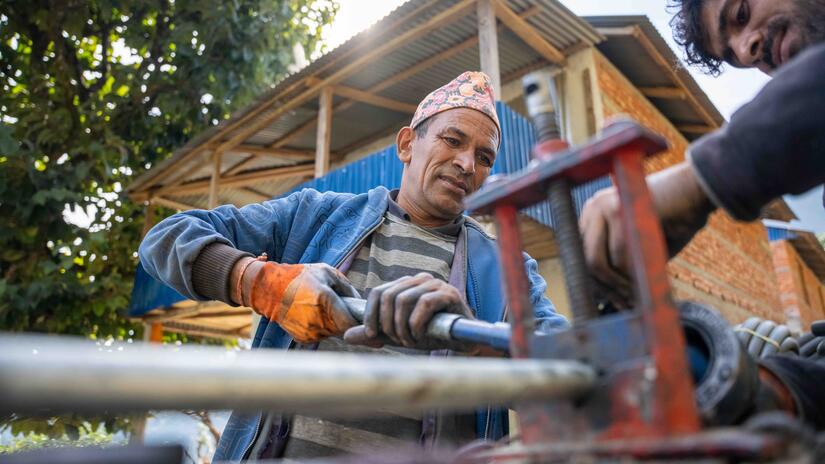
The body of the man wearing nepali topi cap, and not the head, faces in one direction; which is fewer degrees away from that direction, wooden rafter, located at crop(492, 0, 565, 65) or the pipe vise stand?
the pipe vise stand

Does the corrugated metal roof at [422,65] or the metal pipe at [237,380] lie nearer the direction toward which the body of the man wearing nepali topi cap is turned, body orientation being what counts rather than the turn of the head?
the metal pipe

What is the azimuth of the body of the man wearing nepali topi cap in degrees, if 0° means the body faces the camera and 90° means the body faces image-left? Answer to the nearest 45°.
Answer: approximately 315°

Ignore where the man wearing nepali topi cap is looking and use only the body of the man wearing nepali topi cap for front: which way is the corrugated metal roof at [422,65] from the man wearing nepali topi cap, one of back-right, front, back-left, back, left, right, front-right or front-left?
back-left

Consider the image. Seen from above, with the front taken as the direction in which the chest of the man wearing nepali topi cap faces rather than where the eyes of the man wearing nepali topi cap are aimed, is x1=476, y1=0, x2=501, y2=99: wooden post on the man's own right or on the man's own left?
on the man's own left

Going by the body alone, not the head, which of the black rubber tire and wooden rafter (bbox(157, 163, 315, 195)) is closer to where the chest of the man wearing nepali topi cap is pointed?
the black rubber tire

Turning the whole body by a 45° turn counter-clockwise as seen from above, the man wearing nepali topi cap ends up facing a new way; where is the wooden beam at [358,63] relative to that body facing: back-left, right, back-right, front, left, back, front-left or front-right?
left

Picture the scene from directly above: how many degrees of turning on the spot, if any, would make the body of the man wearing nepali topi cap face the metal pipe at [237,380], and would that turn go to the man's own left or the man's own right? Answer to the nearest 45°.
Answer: approximately 45° to the man's own right
